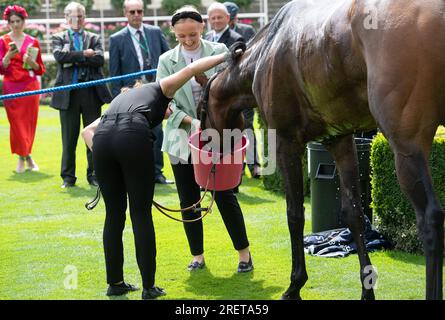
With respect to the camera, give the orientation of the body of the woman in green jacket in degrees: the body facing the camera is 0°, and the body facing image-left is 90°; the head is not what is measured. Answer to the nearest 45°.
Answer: approximately 0°

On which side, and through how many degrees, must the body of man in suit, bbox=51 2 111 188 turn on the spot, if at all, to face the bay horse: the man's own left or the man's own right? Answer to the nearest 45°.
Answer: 0° — they already face it

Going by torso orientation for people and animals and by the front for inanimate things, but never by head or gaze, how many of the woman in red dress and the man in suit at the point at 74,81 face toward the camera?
2

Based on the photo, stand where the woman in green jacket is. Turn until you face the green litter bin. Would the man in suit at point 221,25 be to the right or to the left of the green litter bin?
left

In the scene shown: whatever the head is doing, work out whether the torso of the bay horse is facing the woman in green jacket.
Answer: yes

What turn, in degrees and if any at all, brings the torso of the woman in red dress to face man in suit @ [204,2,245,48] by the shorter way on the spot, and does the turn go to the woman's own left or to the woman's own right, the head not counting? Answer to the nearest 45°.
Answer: approximately 45° to the woman's own left

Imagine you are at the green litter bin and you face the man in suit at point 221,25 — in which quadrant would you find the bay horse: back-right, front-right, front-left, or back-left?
back-left

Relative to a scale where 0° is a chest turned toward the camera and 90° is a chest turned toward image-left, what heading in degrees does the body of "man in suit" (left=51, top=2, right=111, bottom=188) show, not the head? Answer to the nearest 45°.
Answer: approximately 0°

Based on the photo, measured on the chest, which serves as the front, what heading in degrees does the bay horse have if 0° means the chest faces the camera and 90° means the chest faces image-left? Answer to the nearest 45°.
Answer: approximately 135°
